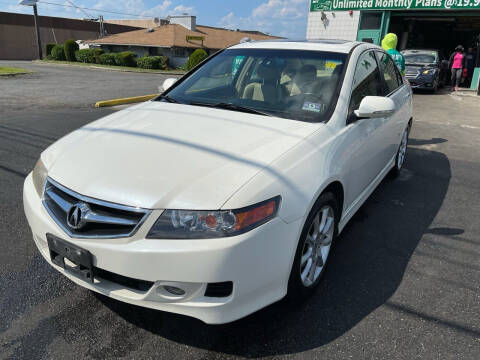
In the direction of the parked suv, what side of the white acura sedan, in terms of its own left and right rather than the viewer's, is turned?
back

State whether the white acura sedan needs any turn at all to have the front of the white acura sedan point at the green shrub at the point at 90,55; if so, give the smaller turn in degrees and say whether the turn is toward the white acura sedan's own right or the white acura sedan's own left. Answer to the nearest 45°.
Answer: approximately 135° to the white acura sedan's own right

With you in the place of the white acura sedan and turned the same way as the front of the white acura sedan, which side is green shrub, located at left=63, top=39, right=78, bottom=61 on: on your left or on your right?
on your right

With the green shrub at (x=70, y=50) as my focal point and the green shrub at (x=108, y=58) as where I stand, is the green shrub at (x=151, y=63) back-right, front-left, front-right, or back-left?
back-right

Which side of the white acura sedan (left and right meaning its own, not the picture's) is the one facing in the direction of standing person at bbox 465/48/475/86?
back

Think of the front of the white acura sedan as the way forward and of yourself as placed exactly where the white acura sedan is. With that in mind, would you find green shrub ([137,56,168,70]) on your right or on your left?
on your right
